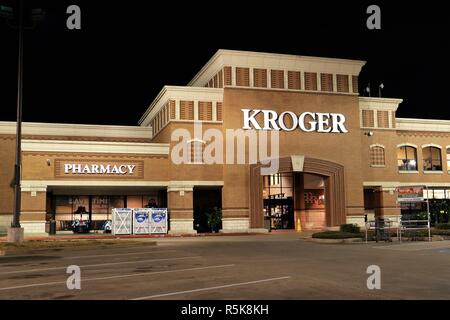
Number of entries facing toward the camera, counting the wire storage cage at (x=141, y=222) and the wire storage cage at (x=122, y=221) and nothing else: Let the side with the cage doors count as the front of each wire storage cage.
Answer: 2

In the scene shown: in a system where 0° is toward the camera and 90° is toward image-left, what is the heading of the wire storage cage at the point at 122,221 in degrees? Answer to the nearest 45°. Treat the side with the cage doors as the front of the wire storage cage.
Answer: approximately 0°

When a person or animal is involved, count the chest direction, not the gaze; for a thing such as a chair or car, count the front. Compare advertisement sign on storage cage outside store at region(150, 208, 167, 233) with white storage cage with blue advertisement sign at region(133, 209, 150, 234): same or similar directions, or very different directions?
same or similar directions

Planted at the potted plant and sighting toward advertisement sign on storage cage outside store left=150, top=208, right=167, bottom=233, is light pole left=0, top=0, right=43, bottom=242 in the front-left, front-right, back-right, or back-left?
front-left

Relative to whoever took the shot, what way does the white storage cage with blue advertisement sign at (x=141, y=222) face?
facing the viewer

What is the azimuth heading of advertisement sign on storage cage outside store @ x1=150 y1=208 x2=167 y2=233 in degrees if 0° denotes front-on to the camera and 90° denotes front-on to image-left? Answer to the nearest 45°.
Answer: approximately 0°

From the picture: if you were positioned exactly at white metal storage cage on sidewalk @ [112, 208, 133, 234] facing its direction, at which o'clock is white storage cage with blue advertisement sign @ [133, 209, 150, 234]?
white storage cage with blue advertisement sign @ [133, 209, 150, 234] is roughly at 9 o'clock from white metal storage cage on sidewalk @ [112, 208, 133, 234].

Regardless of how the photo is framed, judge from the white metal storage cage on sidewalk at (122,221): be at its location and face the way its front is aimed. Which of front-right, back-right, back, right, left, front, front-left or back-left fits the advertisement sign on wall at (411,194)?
front-left

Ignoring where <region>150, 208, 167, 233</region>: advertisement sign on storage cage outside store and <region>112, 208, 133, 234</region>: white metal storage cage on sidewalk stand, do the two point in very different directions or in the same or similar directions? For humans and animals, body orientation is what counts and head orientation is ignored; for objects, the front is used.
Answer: same or similar directions

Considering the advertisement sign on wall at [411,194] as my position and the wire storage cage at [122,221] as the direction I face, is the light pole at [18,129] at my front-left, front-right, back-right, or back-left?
front-left

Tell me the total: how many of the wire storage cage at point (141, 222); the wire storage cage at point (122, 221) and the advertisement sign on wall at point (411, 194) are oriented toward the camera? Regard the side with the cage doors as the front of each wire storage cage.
3

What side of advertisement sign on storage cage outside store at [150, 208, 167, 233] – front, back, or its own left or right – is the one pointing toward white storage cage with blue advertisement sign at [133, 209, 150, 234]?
right
